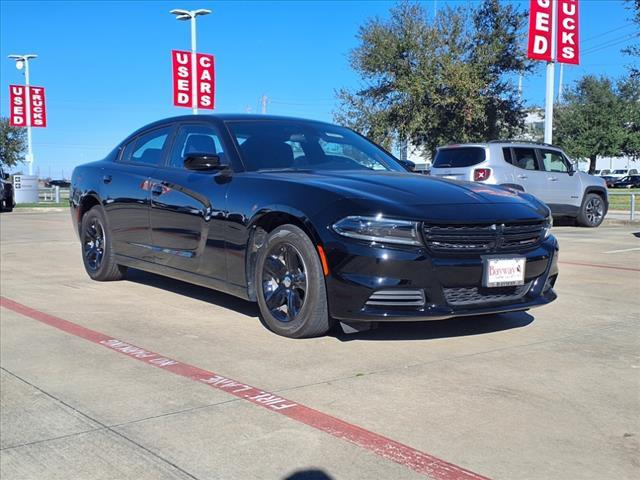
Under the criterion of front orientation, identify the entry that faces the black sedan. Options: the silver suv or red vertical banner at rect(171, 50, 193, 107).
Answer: the red vertical banner

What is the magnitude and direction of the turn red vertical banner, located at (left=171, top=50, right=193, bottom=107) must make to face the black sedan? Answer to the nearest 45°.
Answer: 0° — it already faces it

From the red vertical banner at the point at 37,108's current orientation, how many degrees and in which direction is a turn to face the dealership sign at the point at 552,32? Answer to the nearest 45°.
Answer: approximately 45° to its left

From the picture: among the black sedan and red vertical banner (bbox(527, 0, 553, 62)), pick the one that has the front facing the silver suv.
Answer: the red vertical banner

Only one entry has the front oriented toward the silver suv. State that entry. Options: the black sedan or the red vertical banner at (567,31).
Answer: the red vertical banner

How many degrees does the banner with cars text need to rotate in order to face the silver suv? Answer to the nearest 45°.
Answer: approximately 45° to its left

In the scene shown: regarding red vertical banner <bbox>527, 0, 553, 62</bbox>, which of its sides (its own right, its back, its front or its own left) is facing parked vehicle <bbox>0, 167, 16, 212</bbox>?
right
